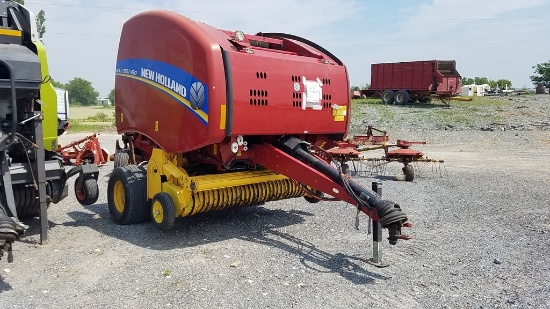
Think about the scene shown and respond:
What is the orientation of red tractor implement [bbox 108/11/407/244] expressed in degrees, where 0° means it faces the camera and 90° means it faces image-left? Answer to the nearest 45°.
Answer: approximately 315°
